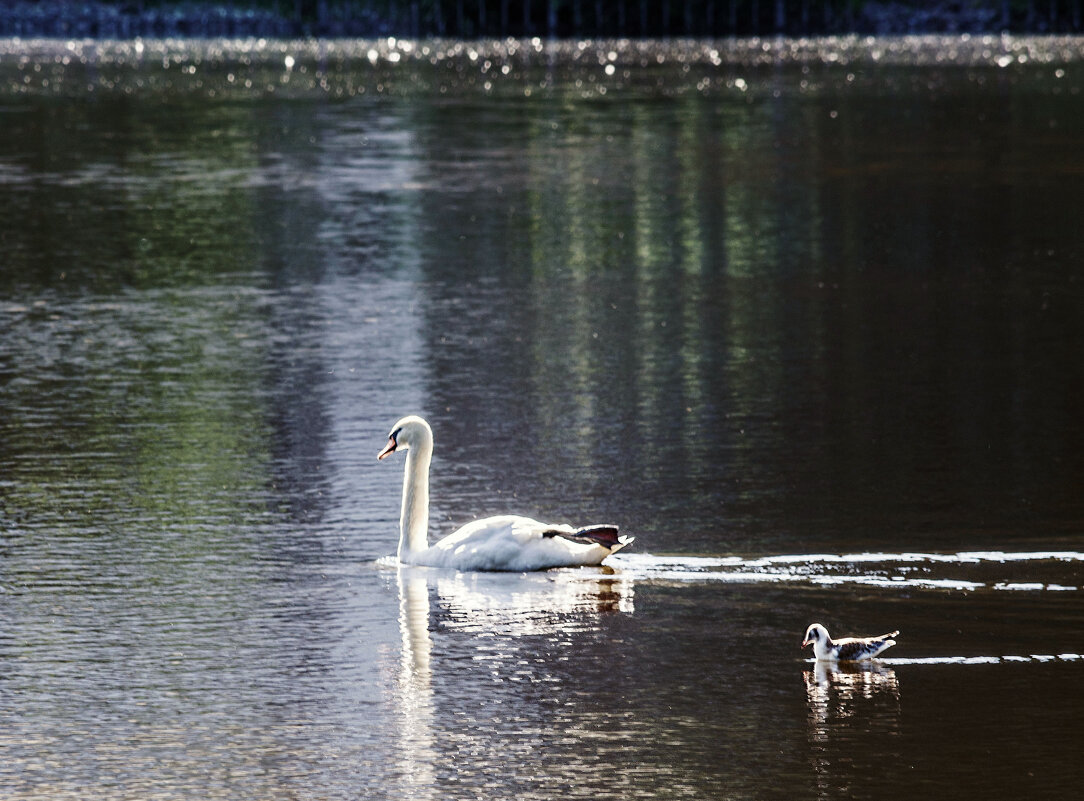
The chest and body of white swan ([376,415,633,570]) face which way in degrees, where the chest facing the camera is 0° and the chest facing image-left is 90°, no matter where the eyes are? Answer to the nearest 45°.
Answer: approximately 90°

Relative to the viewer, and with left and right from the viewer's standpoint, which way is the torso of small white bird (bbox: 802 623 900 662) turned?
facing to the left of the viewer

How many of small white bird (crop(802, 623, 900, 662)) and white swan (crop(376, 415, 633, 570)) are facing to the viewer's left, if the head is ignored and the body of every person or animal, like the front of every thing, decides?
2

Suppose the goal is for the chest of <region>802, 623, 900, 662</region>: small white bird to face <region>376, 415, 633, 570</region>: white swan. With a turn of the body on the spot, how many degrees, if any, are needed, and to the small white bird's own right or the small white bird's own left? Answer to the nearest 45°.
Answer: approximately 45° to the small white bird's own right

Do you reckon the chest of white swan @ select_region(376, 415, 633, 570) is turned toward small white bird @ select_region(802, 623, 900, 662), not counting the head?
no

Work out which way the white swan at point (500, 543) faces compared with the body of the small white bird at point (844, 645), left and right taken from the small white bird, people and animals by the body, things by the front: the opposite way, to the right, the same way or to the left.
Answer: the same way
